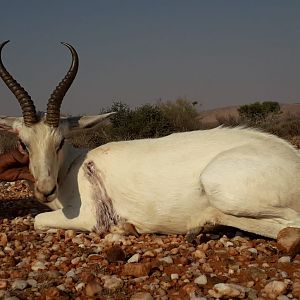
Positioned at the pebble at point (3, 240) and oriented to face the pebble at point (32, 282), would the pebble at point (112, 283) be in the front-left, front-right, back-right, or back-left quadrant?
front-left

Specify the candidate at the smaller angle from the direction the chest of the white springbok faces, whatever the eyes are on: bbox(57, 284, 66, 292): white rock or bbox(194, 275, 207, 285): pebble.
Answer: the white rock

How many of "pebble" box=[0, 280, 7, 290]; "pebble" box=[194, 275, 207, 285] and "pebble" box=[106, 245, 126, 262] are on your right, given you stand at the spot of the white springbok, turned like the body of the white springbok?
0

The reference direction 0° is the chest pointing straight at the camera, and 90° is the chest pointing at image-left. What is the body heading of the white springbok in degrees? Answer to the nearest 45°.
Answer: approximately 90°

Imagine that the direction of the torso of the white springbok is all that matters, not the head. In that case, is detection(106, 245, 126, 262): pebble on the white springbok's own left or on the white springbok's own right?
on the white springbok's own left

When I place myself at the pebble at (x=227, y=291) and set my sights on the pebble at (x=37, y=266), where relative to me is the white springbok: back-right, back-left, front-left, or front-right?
front-right

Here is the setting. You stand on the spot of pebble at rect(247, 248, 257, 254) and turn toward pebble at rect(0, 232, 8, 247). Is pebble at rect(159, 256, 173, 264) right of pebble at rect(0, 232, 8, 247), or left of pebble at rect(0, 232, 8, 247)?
left

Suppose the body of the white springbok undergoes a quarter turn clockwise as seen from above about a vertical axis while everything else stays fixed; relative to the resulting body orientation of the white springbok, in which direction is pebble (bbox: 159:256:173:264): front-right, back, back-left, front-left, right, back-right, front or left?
back

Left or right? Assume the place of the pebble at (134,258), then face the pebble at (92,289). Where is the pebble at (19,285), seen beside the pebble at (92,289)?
right

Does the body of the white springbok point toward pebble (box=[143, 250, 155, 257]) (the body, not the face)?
no

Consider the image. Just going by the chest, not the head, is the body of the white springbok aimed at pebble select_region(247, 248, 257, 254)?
no

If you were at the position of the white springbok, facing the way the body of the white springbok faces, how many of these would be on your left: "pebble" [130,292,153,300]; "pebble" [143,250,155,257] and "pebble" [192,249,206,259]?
3

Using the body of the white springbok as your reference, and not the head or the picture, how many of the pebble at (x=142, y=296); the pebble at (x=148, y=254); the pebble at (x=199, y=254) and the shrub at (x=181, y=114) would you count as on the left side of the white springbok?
3

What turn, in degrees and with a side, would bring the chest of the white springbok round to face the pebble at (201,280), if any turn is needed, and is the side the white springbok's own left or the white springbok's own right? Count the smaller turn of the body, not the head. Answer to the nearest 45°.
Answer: approximately 90° to the white springbok's own left

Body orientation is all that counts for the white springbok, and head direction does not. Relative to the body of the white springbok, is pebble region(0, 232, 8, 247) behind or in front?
in front

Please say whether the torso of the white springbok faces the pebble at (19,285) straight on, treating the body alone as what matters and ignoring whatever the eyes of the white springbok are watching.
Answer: no

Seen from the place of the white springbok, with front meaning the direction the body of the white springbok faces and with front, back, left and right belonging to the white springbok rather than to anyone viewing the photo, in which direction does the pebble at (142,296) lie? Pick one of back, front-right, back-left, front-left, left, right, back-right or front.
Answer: left

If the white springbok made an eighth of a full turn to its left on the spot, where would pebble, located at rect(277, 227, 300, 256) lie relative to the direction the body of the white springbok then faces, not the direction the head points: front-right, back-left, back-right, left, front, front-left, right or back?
left

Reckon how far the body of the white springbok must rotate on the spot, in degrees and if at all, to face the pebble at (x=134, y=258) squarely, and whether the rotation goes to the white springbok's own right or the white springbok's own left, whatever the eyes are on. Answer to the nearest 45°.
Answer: approximately 90° to the white springbok's own left

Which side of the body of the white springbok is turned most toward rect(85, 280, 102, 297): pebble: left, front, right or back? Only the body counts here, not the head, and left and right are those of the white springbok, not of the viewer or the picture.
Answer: left

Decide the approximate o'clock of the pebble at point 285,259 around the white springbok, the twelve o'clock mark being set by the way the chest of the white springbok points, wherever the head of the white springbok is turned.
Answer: The pebble is roughly at 8 o'clock from the white springbok.

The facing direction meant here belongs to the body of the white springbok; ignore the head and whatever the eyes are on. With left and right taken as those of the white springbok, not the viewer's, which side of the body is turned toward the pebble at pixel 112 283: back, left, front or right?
left
